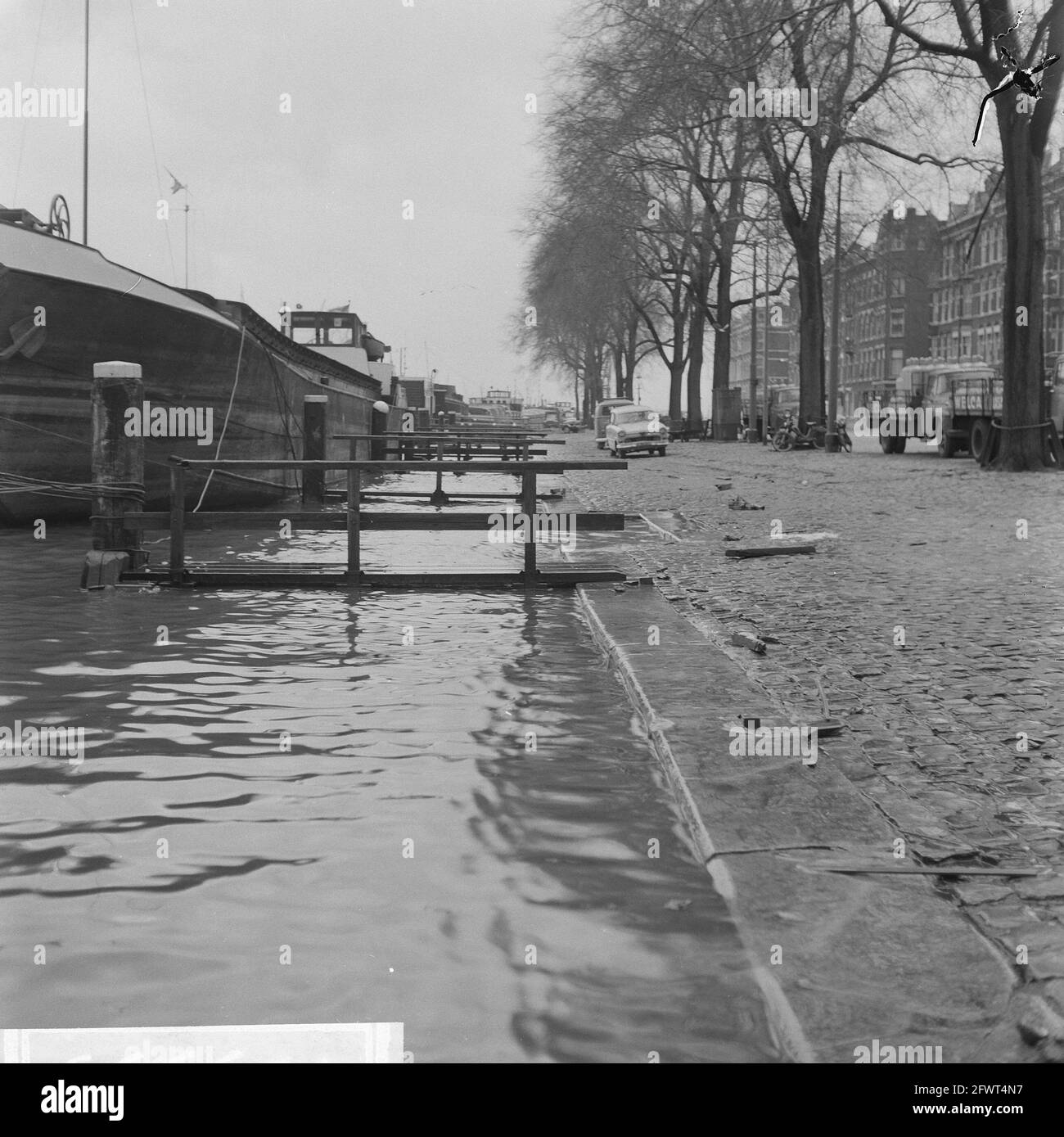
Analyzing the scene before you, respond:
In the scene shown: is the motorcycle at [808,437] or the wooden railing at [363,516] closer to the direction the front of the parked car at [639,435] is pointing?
the wooden railing

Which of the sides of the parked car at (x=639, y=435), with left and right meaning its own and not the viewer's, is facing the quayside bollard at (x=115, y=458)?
front

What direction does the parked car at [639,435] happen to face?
toward the camera

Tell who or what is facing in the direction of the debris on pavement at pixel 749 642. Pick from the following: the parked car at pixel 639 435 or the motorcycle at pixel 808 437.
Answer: the parked car

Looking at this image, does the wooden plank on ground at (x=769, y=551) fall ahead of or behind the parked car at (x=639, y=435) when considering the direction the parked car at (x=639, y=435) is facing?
ahead

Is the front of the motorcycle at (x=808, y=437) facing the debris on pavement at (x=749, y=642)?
no

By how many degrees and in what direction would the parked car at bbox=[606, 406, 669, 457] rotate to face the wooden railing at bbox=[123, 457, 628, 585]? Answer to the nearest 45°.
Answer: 0° — it already faces it

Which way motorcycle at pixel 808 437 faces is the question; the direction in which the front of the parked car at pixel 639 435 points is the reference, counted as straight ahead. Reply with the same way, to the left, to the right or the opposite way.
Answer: to the right

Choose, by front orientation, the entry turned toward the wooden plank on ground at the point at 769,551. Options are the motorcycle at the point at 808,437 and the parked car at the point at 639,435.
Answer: the parked car

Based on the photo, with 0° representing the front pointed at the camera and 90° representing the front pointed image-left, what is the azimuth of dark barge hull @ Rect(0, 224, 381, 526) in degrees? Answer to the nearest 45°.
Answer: approximately 45°

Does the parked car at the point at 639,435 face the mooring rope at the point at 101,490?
yes

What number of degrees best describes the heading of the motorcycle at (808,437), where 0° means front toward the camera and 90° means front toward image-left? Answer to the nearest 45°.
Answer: approximately 90°
